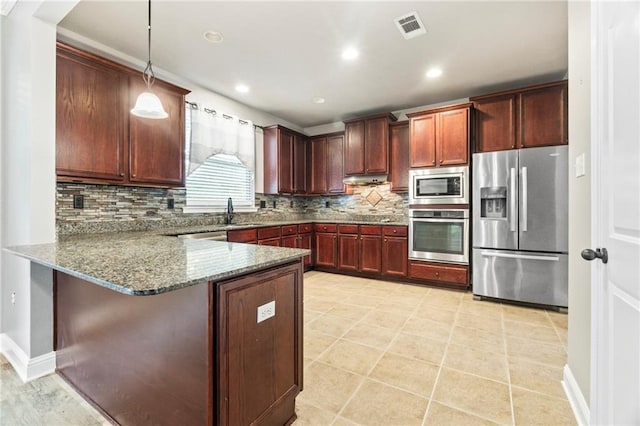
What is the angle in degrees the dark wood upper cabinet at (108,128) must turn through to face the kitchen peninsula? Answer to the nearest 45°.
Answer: approximately 45° to its right

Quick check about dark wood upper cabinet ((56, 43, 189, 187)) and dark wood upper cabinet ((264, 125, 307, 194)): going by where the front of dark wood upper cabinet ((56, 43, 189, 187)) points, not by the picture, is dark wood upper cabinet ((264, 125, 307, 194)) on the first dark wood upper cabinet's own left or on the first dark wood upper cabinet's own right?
on the first dark wood upper cabinet's own left

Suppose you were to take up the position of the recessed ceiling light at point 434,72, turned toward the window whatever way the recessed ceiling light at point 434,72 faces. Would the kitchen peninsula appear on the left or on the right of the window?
left

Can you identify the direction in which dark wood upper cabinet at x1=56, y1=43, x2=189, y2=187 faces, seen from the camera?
facing the viewer and to the right of the viewer

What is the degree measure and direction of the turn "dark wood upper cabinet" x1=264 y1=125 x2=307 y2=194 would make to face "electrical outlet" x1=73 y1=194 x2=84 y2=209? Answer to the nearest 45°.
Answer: approximately 90° to its right

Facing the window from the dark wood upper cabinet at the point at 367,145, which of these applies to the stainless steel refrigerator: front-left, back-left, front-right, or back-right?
back-left

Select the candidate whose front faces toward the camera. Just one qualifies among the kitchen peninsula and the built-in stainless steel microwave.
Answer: the built-in stainless steel microwave

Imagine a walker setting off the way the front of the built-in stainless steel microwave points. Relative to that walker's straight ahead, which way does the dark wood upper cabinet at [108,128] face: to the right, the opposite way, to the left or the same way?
to the left

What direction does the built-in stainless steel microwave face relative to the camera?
toward the camera

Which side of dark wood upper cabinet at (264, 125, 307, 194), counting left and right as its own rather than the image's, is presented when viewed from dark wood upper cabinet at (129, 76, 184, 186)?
right

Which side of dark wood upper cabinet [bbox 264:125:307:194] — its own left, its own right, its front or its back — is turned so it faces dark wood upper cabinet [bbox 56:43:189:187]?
right
